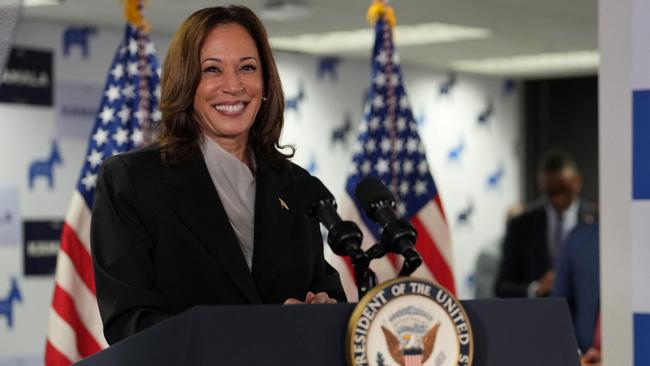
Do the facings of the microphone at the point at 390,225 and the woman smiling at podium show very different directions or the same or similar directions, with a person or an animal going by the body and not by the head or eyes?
very different directions

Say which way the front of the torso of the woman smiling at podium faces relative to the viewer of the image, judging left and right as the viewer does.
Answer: facing the viewer and to the right of the viewer

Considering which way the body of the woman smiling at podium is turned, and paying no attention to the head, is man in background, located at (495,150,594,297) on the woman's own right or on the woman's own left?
on the woman's own left

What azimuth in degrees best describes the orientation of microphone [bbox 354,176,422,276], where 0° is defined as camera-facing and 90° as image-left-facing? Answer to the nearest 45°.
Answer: approximately 135°

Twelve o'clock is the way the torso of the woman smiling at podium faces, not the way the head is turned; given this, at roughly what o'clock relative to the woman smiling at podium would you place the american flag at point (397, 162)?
The american flag is roughly at 8 o'clock from the woman smiling at podium.

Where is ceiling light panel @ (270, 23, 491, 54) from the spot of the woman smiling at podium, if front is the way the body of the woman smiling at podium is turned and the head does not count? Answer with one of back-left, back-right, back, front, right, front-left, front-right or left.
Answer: back-left

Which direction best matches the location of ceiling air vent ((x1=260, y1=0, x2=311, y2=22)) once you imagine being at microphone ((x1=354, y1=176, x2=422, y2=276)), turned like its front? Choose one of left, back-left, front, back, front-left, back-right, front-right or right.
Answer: front-right
